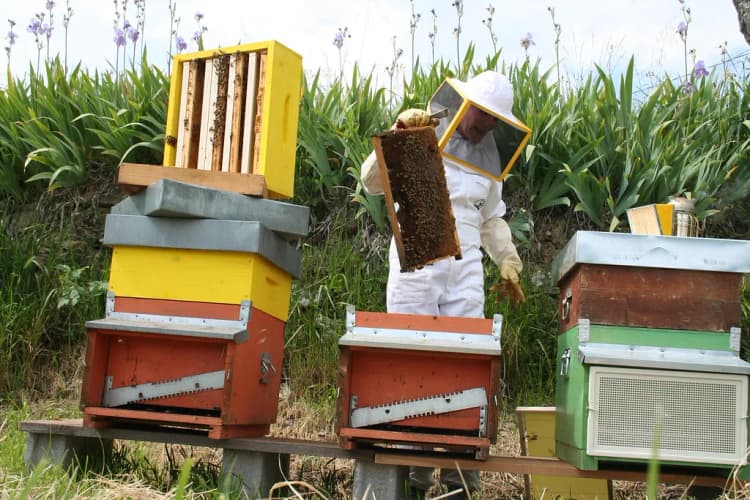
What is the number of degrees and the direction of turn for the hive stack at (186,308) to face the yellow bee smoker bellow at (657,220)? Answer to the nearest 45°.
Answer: approximately 90° to its left

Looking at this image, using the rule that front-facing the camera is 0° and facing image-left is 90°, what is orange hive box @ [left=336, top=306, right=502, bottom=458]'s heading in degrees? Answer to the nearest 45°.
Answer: approximately 0°

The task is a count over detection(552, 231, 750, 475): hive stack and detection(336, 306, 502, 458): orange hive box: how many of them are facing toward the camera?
2

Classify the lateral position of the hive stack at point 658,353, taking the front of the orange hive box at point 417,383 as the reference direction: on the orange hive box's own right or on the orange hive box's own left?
on the orange hive box's own left

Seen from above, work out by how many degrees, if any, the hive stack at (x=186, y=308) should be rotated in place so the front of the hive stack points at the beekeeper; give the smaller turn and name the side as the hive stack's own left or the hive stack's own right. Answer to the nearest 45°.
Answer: approximately 90° to the hive stack's own left
